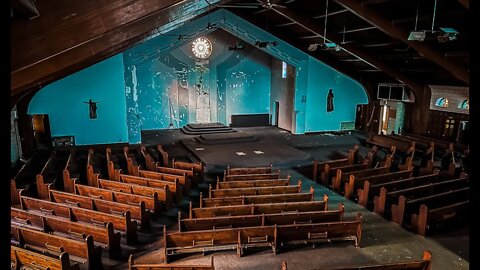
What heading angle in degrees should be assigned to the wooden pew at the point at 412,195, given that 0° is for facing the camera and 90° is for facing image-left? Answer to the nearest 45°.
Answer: approximately 135°

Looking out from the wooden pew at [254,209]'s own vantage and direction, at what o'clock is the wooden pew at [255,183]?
the wooden pew at [255,183] is roughly at 12 o'clock from the wooden pew at [254,209].

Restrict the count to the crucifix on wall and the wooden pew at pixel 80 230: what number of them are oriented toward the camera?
1

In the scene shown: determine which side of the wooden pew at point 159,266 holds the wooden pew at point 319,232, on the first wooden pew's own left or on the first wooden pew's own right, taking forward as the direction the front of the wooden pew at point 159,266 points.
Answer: on the first wooden pew's own right

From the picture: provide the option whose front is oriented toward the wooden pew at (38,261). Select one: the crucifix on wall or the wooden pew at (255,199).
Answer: the crucifix on wall

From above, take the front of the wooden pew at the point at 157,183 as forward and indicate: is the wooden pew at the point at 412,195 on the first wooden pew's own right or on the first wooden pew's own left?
on the first wooden pew's own right

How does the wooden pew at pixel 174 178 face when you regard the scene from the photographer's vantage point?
facing away from the viewer and to the right of the viewer

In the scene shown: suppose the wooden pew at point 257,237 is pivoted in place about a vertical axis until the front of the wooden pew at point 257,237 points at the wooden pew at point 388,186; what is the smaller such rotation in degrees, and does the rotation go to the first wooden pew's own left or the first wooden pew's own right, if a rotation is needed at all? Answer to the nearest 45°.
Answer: approximately 45° to the first wooden pew's own right

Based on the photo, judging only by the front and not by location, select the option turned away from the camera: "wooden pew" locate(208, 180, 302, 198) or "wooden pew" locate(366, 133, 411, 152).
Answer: "wooden pew" locate(208, 180, 302, 198)

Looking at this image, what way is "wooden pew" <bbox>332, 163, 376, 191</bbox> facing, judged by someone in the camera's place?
facing away from the viewer and to the left of the viewer

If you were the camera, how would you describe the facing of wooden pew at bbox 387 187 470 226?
facing away from the viewer and to the left of the viewer

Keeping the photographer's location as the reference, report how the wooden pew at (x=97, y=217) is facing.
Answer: facing away from the viewer and to the right of the viewer
